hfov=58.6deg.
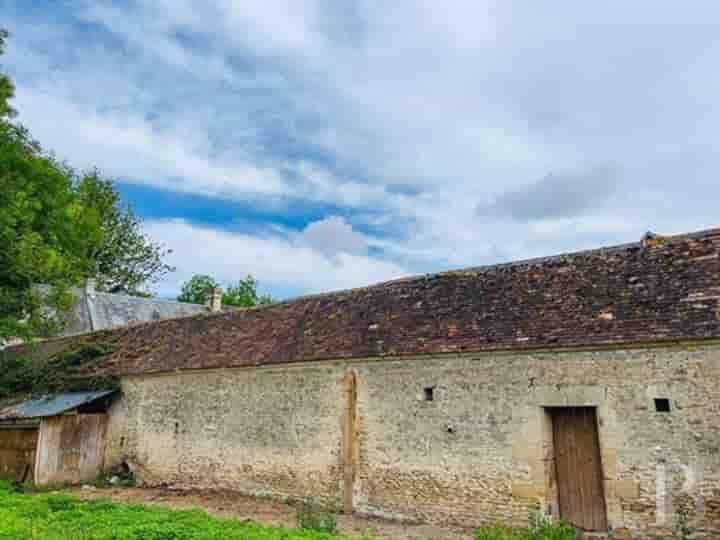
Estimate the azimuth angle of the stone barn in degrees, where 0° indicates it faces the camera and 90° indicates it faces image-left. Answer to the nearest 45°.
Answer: approximately 45°

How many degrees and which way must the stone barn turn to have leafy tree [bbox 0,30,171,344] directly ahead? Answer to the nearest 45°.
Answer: approximately 90° to its right

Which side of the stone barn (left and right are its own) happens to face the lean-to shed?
right
